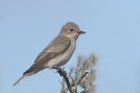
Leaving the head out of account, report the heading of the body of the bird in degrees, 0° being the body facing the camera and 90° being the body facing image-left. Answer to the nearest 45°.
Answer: approximately 270°
